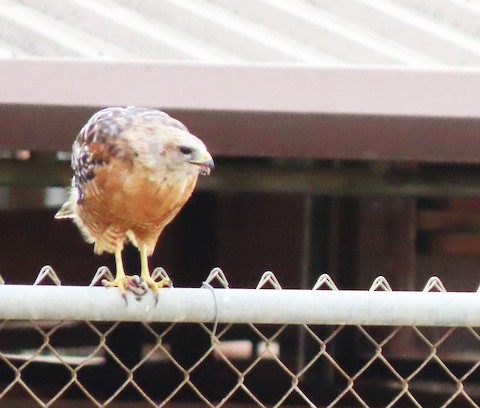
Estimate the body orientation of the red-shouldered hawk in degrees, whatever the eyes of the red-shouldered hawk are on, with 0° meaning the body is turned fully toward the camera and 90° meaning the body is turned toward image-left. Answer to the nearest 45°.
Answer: approximately 315°
